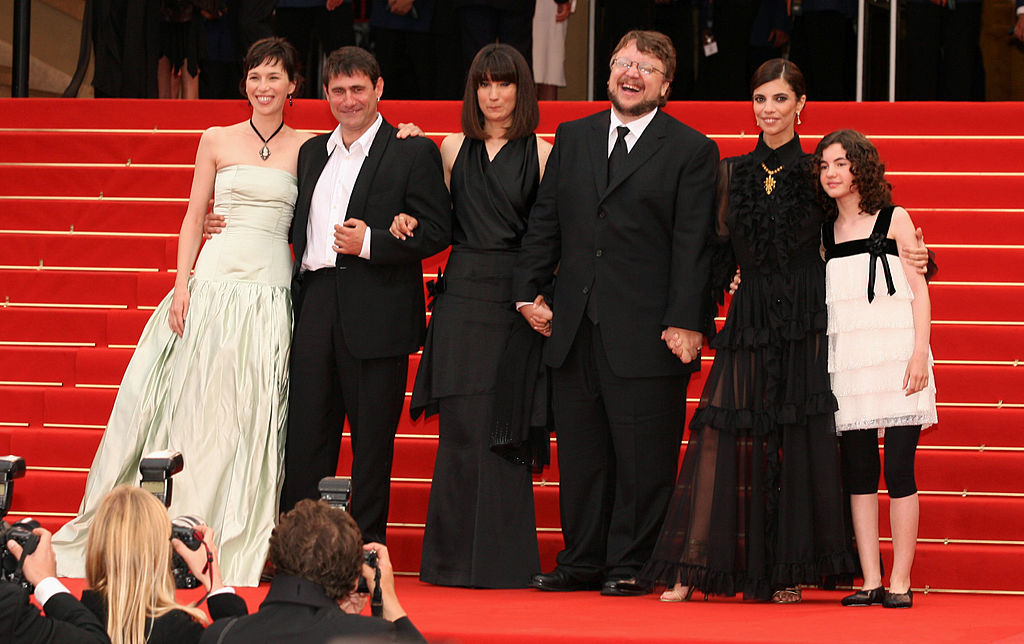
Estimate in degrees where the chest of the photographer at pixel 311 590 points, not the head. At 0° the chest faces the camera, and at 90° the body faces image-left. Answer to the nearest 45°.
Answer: approximately 225°

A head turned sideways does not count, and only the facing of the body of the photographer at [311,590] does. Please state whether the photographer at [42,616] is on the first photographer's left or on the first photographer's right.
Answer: on the first photographer's left

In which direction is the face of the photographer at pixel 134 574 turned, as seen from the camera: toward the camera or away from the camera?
away from the camera

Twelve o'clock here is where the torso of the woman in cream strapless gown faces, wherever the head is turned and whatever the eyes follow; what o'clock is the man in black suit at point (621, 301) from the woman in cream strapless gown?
The man in black suit is roughly at 10 o'clock from the woman in cream strapless gown.

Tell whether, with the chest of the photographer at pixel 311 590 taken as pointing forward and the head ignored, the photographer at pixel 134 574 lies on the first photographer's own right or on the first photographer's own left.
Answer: on the first photographer's own left

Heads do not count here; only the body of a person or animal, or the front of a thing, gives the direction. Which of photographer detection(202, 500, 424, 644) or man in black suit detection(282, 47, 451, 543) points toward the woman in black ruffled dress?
the photographer

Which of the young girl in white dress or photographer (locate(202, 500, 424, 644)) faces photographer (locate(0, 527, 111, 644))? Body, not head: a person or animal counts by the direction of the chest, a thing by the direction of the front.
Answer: the young girl in white dress

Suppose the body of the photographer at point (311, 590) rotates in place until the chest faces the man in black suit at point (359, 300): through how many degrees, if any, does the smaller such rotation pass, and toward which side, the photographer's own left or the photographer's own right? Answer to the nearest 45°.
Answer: approximately 45° to the photographer's own left

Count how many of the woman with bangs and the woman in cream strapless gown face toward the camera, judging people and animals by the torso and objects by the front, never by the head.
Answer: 2

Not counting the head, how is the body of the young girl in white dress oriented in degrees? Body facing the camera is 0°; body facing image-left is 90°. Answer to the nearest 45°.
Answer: approximately 45°

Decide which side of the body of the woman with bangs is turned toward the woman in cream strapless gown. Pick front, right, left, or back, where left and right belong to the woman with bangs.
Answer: right

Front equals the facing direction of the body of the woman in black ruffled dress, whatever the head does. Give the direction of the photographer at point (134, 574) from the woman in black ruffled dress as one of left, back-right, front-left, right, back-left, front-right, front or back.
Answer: front-right
